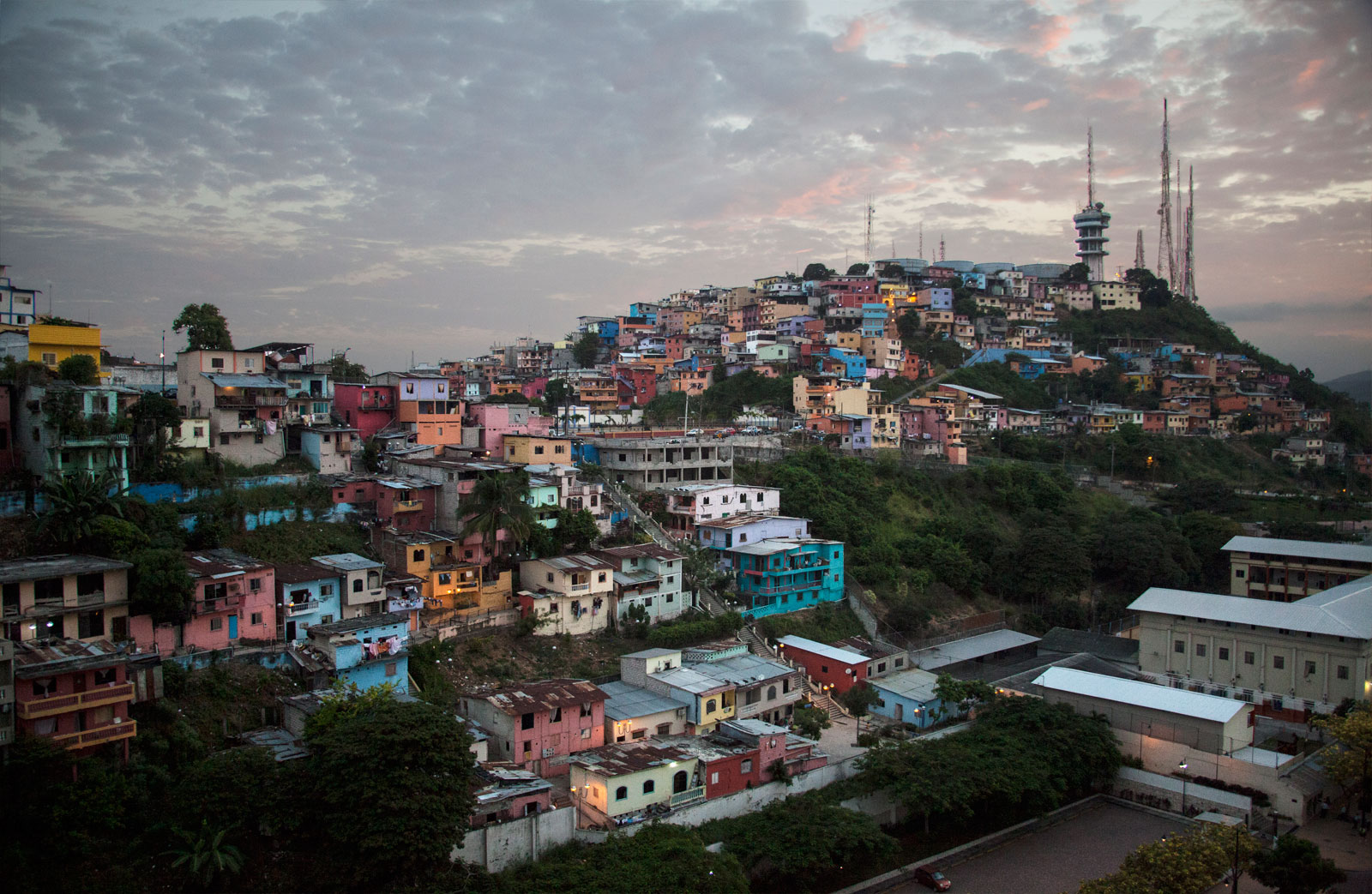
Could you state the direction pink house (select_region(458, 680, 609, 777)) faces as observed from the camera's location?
facing the viewer and to the right of the viewer

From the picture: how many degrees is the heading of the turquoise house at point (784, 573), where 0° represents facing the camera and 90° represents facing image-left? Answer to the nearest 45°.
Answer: approximately 315°

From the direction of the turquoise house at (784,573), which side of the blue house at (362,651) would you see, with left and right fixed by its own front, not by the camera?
left

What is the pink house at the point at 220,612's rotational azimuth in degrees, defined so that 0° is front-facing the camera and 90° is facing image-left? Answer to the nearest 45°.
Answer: approximately 315°

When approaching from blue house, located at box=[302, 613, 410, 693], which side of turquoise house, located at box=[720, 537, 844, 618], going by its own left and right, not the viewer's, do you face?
right

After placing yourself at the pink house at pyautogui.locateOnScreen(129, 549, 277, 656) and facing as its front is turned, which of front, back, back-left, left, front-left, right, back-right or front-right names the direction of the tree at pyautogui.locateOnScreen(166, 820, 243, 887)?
front-right

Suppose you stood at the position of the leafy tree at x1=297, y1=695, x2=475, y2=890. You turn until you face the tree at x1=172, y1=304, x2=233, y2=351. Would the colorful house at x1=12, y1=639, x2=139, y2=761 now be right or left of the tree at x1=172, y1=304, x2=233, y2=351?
left

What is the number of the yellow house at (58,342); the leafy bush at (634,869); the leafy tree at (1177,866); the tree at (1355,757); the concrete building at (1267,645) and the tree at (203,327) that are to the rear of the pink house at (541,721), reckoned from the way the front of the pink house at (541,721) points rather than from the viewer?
2
